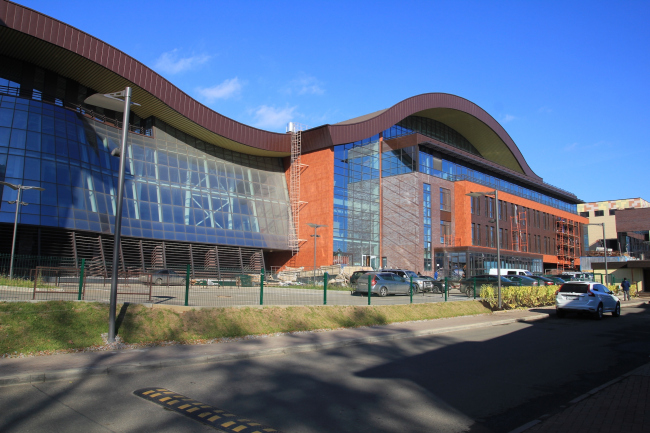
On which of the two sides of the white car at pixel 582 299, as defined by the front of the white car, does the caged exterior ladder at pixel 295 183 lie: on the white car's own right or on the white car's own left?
on the white car's own left

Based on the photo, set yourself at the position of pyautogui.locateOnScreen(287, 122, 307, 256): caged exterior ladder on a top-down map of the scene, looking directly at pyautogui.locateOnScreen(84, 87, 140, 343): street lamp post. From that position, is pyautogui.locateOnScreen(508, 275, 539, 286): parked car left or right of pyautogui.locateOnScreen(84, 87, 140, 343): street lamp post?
left

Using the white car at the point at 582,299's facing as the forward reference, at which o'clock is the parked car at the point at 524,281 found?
The parked car is roughly at 10 o'clock from the white car.

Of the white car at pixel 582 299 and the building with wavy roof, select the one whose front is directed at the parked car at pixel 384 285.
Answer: the building with wavy roof

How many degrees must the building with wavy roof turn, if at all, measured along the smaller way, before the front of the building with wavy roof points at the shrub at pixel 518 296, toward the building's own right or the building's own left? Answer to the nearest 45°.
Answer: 0° — it already faces it

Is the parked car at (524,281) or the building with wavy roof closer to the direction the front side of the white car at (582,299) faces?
the parked car

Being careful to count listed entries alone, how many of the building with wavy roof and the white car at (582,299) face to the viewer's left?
0

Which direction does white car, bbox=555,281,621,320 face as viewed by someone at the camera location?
facing away from the viewer and to the right of the viewer

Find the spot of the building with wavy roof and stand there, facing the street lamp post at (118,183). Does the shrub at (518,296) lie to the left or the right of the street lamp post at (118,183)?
left

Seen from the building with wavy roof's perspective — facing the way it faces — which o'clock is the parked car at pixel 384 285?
The parked car is roughly at 12 o'clock from the building with wavy roof.

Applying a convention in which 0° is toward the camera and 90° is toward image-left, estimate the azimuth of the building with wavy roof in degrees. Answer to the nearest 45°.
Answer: approximately 315°

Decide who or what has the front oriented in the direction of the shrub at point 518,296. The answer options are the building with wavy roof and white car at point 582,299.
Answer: the building with wavy roof
